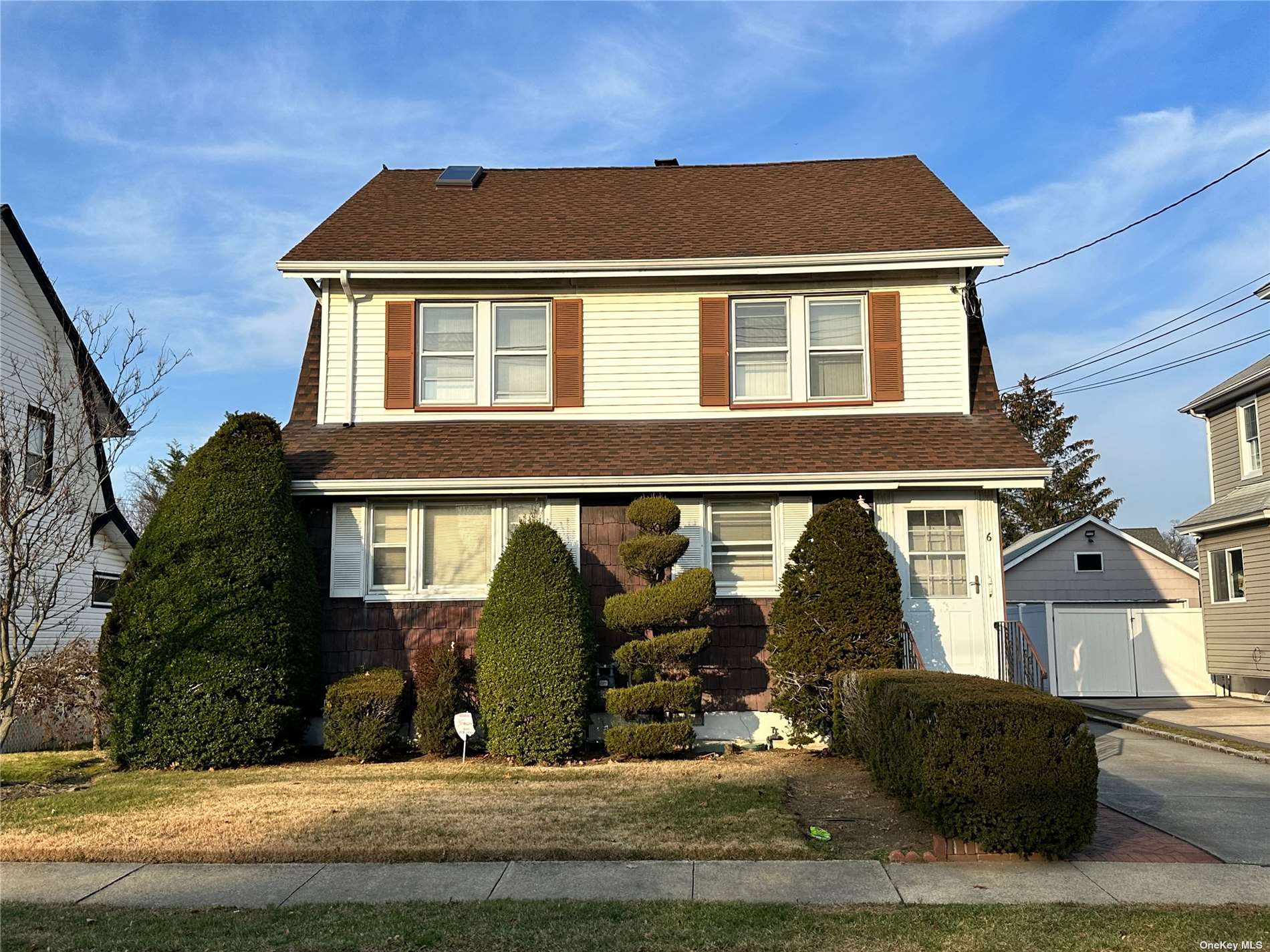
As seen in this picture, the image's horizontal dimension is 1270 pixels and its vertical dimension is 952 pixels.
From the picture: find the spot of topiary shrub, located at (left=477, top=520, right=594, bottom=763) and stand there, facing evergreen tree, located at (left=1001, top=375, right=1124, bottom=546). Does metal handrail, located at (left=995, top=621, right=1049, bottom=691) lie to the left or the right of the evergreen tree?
right

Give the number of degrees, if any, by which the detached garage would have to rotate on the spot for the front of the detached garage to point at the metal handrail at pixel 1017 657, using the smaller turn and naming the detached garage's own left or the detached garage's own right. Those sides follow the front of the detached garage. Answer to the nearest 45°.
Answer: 0° — it already faces it

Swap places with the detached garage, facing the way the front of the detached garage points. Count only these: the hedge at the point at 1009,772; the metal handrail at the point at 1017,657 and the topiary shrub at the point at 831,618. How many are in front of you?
3

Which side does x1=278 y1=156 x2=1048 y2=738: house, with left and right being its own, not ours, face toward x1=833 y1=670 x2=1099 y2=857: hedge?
front

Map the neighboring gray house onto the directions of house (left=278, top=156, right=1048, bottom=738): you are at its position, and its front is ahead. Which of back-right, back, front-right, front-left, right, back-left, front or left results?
back-left

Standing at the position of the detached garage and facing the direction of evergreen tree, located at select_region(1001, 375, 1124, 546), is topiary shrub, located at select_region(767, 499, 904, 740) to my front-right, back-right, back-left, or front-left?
back-left

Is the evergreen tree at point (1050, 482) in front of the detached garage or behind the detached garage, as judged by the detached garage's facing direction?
behind

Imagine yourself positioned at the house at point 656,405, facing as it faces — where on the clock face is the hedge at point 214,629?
The hedge is roughly at 2 o'clock from the house.

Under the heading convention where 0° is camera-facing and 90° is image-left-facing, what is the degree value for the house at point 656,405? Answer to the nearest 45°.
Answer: approximately 0°

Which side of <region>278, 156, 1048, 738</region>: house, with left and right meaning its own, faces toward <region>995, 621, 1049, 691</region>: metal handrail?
left

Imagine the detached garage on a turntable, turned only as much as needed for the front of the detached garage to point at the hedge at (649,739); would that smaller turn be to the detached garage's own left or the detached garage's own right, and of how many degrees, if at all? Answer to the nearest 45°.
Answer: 0° — it already faces it

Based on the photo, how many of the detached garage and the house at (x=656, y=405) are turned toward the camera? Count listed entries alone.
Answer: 2

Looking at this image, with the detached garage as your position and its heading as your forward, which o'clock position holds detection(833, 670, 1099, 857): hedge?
The hedge is roughly at 12 o'clock from the detached garage.

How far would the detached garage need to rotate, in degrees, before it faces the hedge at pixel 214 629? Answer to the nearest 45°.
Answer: approximately 45° to its right
